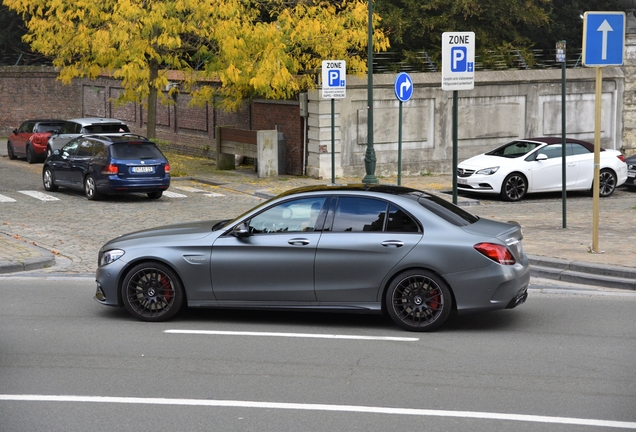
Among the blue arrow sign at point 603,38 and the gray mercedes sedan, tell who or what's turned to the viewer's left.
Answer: the gray mercedes sedan

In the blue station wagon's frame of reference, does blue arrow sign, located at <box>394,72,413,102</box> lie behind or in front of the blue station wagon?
behind

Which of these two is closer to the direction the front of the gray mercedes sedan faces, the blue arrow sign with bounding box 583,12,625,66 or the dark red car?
the dark red car

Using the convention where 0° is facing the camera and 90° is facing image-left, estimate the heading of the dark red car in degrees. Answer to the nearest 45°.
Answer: approximately 135°

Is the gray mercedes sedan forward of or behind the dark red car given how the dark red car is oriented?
behind

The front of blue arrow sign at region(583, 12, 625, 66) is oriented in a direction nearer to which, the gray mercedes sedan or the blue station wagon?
the gray mercedes sedan

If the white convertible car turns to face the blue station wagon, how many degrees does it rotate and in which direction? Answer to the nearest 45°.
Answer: approximately 45° to its right

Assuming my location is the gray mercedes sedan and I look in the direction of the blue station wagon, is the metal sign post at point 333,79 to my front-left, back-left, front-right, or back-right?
front-right

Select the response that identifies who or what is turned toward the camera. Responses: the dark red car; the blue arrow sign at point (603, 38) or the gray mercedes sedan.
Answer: the blue arrow sign

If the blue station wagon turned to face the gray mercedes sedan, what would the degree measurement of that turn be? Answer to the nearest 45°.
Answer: approximately 135° to its left

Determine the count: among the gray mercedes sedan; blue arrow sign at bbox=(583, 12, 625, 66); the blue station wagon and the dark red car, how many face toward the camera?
1

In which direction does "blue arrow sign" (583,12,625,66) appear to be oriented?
toward the camera

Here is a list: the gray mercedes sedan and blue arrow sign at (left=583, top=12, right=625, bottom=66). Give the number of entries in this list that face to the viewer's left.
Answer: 1

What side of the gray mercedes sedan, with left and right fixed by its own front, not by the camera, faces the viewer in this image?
left

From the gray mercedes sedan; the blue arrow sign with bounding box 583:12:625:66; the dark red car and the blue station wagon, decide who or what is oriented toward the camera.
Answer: the blue arrow sign

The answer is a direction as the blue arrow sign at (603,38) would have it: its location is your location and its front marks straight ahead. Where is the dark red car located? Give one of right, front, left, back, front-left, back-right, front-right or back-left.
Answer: back-right

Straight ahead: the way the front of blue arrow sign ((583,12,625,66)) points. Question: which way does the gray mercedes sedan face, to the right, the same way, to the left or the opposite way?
to the right
